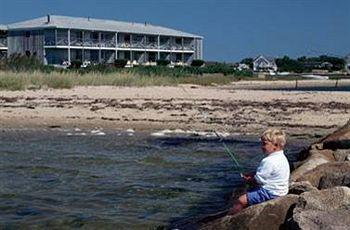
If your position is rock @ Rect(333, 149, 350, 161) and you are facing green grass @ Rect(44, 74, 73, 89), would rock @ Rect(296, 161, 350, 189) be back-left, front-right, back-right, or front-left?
back-left

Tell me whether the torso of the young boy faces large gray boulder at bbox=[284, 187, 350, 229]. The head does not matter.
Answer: no

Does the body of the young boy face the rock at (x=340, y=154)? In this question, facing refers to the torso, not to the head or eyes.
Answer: no

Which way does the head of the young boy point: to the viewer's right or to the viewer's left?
to the viewer's left

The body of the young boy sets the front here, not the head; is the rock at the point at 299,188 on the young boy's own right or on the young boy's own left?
on the young boy's own right

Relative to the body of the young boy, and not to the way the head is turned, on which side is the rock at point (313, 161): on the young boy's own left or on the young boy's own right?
on the young boy's own right

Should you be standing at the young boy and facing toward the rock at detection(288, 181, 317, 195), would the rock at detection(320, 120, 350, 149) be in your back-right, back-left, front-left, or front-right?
front-left

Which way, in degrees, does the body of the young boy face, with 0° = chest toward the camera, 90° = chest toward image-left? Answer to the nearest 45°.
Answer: approximately 90°

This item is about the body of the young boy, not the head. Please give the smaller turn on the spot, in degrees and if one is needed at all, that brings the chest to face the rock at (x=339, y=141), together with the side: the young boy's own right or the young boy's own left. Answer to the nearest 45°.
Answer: approximately 90° to the young boy's own right

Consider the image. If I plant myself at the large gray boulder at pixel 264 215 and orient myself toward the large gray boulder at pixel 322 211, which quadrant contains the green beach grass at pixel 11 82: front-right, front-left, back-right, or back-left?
back-left

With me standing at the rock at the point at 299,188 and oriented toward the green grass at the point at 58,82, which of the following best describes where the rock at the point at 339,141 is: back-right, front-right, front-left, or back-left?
front-right

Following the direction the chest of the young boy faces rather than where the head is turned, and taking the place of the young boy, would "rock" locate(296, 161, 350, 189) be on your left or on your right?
on your right

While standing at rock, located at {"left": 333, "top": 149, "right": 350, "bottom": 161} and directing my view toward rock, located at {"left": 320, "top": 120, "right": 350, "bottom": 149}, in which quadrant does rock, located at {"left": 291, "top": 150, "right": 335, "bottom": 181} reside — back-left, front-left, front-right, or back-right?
back-left

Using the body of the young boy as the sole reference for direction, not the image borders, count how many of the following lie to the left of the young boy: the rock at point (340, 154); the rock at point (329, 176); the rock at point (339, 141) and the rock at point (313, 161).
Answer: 0
